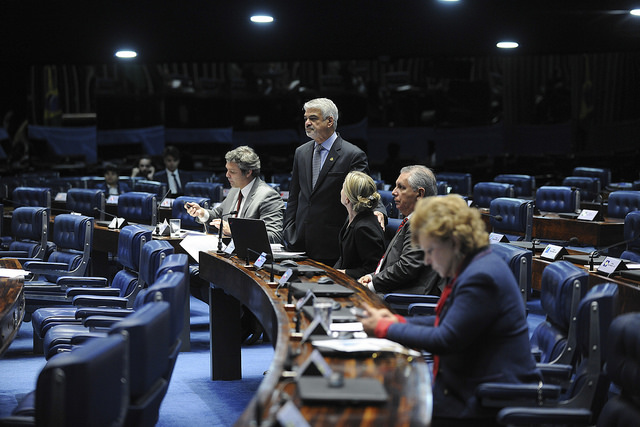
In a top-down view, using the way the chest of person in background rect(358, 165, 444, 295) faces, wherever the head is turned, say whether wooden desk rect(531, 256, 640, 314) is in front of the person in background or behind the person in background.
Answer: behind

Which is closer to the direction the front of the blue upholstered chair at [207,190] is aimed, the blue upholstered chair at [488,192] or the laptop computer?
the laptop computer

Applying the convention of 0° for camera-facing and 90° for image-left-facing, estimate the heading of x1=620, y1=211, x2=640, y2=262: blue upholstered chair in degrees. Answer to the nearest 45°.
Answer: approximately 45°

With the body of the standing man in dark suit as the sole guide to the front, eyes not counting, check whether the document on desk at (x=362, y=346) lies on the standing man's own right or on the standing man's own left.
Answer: on the standing man's own left

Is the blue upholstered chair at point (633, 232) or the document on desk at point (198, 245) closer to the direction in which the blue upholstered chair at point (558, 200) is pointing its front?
the document on desk

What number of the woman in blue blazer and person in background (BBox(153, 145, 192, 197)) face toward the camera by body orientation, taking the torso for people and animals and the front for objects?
1

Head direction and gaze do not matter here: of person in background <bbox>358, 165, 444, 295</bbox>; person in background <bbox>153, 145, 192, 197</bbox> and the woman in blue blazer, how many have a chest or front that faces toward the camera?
1

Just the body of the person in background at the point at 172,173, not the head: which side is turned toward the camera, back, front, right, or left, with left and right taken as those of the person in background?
front

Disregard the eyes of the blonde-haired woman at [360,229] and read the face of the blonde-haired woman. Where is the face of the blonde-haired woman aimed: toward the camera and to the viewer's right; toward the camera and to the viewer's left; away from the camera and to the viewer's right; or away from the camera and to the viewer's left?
away from the camera and to the viewer's left

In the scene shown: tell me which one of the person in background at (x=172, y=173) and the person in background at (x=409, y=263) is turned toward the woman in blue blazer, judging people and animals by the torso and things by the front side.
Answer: the person in background at (x=172, y=173)

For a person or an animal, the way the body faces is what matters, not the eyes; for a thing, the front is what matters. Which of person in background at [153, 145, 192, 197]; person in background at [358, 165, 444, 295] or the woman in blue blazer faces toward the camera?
person in background at [153, 145, 192, 197]

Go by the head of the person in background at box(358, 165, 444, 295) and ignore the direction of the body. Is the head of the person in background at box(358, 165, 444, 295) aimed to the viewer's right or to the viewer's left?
to the viewer's left

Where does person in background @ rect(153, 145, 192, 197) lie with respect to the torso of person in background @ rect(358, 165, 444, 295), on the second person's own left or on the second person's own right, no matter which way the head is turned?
on the second person's own right

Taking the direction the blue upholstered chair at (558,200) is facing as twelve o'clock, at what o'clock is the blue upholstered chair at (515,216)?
the blue upholstered chair at (515,216) is roughly at 11 o'clock from the blue upholstered chair at (558,200).

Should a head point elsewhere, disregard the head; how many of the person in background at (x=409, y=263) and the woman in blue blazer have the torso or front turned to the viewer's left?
2

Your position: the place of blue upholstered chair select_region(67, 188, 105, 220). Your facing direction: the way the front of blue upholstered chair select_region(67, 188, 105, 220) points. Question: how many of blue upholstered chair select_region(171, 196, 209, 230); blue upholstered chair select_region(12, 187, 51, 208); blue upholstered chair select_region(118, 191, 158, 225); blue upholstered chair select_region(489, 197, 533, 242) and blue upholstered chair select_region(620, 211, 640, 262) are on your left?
4
